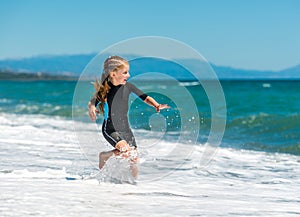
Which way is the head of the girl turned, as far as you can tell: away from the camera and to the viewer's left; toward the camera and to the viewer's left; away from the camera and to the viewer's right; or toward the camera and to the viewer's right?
toward the camera and to the viewer's right

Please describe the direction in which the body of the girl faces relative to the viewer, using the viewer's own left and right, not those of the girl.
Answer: facing the viewer and to the right of the viewer
